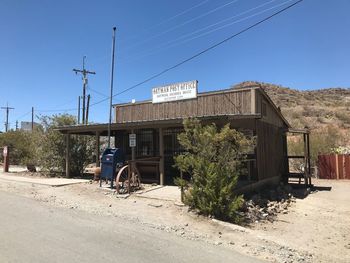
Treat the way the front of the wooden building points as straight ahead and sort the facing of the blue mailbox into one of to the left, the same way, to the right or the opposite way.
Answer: the same way

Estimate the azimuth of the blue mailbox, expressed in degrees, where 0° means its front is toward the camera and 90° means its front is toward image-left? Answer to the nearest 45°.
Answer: approximately 45°

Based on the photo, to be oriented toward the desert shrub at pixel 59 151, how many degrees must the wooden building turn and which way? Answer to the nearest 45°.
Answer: approximately 45° to its right

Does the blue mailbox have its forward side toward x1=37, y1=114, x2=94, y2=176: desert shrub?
no

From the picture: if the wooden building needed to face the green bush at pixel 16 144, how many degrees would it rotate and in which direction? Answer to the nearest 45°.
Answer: approximately 90° to its right

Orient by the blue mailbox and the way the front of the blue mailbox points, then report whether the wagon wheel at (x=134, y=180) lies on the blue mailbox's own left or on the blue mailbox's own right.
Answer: on the blue mailbox's own left

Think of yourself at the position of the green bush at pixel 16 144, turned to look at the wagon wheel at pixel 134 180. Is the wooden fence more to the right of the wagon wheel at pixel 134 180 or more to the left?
left

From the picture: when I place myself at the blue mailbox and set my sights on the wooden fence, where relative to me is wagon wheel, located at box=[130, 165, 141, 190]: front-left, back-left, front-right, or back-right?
front-right

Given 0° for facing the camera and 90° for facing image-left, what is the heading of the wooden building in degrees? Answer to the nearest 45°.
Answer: approximately 45°

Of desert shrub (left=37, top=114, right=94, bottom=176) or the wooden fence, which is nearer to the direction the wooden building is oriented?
the desert shrub

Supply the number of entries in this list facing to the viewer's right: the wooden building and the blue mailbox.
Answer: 0

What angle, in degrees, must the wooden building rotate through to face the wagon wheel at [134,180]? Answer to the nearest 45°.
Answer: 0° — it already faces it

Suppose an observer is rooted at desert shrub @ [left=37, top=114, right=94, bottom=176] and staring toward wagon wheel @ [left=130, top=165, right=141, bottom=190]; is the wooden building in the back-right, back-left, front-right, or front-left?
front-left

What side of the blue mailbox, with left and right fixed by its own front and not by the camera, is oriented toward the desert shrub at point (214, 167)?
left
